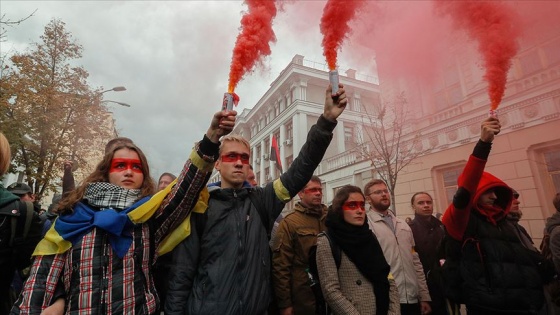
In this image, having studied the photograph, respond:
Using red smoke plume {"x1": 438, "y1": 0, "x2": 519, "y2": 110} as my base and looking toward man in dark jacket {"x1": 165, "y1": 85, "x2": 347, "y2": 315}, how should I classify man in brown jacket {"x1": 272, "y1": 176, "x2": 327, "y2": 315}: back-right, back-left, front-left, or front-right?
front-right

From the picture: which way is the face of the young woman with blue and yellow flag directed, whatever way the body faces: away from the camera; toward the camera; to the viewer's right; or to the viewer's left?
toward the camera

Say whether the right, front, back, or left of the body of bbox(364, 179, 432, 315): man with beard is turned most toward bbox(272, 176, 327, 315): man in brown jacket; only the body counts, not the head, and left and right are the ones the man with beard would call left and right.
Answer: right

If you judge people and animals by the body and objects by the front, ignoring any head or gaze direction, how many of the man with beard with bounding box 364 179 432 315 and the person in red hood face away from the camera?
0

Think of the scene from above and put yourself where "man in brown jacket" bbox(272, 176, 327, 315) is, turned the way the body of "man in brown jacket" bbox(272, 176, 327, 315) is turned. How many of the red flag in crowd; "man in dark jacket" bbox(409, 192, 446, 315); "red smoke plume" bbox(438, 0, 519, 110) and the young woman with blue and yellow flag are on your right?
1

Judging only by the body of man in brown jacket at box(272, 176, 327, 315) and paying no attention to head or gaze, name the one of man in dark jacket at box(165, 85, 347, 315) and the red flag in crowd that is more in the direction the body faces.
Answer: the man in dark jacket

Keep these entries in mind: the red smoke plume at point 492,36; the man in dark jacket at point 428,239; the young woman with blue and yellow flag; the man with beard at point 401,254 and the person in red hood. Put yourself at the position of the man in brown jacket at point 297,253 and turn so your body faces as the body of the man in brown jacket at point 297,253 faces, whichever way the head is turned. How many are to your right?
1

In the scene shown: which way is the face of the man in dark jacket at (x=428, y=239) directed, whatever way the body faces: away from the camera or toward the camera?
toward the camera

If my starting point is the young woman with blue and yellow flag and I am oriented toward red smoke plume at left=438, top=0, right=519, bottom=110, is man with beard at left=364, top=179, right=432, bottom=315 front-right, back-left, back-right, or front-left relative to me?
front-left

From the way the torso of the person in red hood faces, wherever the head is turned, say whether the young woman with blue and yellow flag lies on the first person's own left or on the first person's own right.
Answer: on the first person's own right

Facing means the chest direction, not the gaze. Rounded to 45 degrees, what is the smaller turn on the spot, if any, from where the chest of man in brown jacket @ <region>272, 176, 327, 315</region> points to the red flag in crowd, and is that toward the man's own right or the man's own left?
approximately 135° to the man's own left

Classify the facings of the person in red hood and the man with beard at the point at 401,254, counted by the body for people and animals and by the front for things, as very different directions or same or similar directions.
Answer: same or similar directions

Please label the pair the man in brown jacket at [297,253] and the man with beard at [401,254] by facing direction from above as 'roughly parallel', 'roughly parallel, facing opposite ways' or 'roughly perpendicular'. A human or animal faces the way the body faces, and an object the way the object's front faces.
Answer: roughly parallel

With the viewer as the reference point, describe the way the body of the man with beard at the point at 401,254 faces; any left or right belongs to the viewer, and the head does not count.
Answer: facing the viewer and to the right of the viewer

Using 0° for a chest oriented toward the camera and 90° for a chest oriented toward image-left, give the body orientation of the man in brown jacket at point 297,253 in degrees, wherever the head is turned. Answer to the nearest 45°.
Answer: approximately 315°

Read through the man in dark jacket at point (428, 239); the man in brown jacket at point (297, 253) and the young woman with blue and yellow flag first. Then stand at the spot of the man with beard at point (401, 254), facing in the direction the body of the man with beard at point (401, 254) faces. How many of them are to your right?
2

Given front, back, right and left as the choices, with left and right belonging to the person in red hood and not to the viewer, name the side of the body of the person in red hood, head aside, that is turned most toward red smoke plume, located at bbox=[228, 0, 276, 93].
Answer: right
